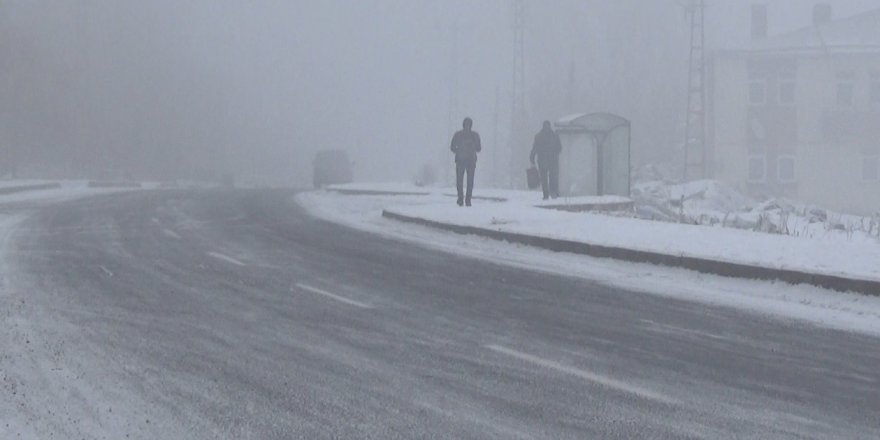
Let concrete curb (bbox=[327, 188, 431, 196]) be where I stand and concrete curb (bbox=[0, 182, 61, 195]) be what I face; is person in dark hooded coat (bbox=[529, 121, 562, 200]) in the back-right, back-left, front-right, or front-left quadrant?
back-left

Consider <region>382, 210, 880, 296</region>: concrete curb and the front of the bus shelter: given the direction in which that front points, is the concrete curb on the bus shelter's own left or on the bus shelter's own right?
on the bus shelter's own left

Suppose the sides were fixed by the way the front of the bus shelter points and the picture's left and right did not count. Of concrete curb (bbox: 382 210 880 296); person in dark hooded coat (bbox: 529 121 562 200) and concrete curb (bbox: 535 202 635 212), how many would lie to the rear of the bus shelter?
0

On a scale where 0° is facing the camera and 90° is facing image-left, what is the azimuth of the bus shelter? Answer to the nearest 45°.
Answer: approximately 45°

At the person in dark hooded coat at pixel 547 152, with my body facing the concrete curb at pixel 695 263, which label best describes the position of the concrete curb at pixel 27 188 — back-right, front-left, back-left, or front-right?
back-right

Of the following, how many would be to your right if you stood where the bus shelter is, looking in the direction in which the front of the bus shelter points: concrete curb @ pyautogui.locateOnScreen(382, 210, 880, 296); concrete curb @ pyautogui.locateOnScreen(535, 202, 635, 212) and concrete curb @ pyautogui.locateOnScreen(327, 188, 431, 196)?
1

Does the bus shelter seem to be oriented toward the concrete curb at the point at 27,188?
no

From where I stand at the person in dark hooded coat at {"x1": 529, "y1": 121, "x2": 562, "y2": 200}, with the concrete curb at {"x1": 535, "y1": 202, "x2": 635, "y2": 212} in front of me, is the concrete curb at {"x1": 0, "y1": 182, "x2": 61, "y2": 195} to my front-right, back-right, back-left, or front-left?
back-right

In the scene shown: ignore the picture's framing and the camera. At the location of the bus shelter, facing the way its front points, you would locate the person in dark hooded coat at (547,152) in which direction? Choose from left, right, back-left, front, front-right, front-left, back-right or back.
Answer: front

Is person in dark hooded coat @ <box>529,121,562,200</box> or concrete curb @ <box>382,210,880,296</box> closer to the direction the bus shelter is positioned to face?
the person in dark hooded coat

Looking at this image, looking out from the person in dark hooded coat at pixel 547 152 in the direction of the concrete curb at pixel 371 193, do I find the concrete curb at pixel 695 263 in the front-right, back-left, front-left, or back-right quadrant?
back-left

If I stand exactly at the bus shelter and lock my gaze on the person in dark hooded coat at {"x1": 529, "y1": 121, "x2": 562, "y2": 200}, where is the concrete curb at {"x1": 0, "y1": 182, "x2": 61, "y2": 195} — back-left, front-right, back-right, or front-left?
front-right

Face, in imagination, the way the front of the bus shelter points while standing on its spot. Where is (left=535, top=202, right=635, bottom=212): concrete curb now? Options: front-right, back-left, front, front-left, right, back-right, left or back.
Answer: front-left

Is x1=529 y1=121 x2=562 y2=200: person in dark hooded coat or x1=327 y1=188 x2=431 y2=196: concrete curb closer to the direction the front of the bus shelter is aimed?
the person in dark hooded coat

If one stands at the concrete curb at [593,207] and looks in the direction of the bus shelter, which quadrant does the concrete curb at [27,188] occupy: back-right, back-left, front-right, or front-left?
front-left
